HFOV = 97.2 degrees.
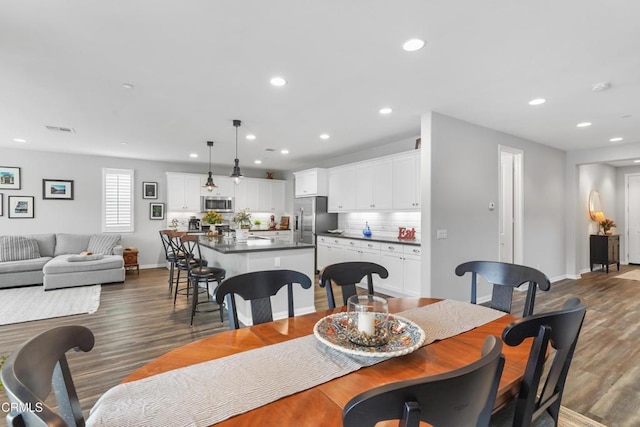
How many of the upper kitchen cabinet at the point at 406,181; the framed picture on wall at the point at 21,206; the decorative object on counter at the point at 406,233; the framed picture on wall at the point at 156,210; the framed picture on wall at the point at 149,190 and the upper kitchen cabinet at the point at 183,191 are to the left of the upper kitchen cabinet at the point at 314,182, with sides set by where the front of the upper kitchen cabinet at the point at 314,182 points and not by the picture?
2

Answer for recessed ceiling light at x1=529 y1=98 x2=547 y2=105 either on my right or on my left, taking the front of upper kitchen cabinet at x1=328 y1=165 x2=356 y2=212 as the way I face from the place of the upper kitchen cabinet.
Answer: on my left

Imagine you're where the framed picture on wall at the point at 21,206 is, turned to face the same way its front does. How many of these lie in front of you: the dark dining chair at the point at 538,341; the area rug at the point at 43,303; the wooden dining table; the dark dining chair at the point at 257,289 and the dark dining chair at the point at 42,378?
5

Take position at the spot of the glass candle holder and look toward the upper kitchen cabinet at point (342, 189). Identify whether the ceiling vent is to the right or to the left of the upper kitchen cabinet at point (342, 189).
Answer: left

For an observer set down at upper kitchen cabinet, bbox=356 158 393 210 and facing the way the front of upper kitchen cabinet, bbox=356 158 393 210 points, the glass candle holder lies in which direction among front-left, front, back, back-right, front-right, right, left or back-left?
front-left

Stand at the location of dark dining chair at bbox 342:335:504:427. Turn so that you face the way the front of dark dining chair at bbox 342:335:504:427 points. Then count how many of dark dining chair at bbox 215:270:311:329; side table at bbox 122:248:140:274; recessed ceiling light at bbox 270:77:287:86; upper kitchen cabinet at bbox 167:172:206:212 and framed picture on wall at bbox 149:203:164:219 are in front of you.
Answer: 5

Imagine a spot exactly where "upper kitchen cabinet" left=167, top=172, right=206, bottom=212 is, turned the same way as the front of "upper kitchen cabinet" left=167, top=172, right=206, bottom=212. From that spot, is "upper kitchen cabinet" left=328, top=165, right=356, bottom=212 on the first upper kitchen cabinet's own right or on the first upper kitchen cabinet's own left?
on the first upper kitchen cabinet's own left

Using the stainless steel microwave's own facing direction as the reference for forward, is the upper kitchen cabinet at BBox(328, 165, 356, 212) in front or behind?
in front

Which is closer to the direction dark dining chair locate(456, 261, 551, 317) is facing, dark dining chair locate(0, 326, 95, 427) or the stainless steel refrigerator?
the dark dining chair

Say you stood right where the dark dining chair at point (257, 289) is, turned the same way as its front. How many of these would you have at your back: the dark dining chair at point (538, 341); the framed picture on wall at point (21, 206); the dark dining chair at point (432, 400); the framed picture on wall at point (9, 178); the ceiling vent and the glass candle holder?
3

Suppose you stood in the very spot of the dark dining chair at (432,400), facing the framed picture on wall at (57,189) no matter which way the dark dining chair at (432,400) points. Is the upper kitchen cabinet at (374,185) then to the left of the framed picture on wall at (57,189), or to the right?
right
